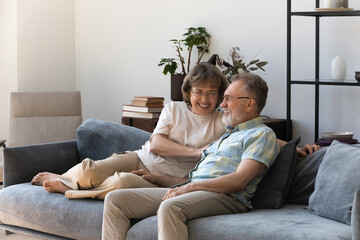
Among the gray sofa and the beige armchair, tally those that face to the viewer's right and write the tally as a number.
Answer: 0

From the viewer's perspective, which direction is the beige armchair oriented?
toward the camera

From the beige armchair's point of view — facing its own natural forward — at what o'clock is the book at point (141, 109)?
The book is roughly at 10 o'clock from the beige armchair.

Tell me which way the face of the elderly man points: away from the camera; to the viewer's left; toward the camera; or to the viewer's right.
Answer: to the viewer's left

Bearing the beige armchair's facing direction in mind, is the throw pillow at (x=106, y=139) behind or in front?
in front

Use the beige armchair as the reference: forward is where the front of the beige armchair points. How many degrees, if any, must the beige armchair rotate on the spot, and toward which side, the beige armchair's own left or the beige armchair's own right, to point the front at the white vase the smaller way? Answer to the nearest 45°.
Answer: approximately 45° to the beige armchair's own left

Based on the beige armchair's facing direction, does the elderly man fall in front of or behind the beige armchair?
in front

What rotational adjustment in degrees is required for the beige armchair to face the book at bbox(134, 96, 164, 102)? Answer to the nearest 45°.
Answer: approximately 45° to its left

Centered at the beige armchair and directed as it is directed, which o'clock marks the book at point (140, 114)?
The book is roughly at 10 o'clock from the beige armchair.

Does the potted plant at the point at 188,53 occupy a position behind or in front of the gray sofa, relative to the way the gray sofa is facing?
behind

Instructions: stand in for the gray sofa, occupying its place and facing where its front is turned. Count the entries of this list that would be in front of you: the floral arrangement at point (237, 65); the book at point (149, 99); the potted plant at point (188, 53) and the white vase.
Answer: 0

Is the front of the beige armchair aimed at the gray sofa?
yes

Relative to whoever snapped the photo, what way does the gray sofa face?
facing the viewer and to the left of the viewer

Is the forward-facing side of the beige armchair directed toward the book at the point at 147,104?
no
